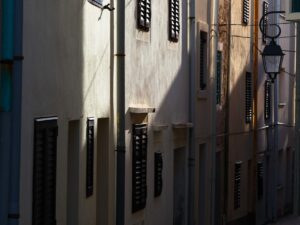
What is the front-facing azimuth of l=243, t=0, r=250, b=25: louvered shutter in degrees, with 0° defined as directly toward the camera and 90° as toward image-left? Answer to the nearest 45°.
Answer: approximately 315°

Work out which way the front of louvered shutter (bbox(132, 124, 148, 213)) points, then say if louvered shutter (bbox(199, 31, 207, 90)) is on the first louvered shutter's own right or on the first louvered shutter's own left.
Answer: on the first louvered shutter's own left

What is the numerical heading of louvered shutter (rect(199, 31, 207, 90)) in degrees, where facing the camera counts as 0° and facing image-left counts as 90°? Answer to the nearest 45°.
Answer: approximately 315°

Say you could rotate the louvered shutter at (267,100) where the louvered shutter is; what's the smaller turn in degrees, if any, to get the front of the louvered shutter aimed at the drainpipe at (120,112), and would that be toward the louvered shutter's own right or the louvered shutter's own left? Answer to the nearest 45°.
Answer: approximately 45° to the louvered shutter's own right

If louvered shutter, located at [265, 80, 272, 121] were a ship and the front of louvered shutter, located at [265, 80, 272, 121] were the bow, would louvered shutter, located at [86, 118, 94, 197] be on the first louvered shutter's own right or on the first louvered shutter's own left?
on the first louvered shutter's own right

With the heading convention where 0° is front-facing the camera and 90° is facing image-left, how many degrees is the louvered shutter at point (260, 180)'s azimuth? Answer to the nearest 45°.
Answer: approximately 315°

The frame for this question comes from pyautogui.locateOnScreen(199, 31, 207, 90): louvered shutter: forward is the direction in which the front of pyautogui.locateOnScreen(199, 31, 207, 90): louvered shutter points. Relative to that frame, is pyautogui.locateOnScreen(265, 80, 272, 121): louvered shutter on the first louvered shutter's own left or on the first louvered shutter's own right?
on the first louvered shutter's own left

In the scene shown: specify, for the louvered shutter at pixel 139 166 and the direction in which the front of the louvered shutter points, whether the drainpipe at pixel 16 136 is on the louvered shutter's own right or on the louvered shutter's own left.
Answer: on the louvered shutter's own right
